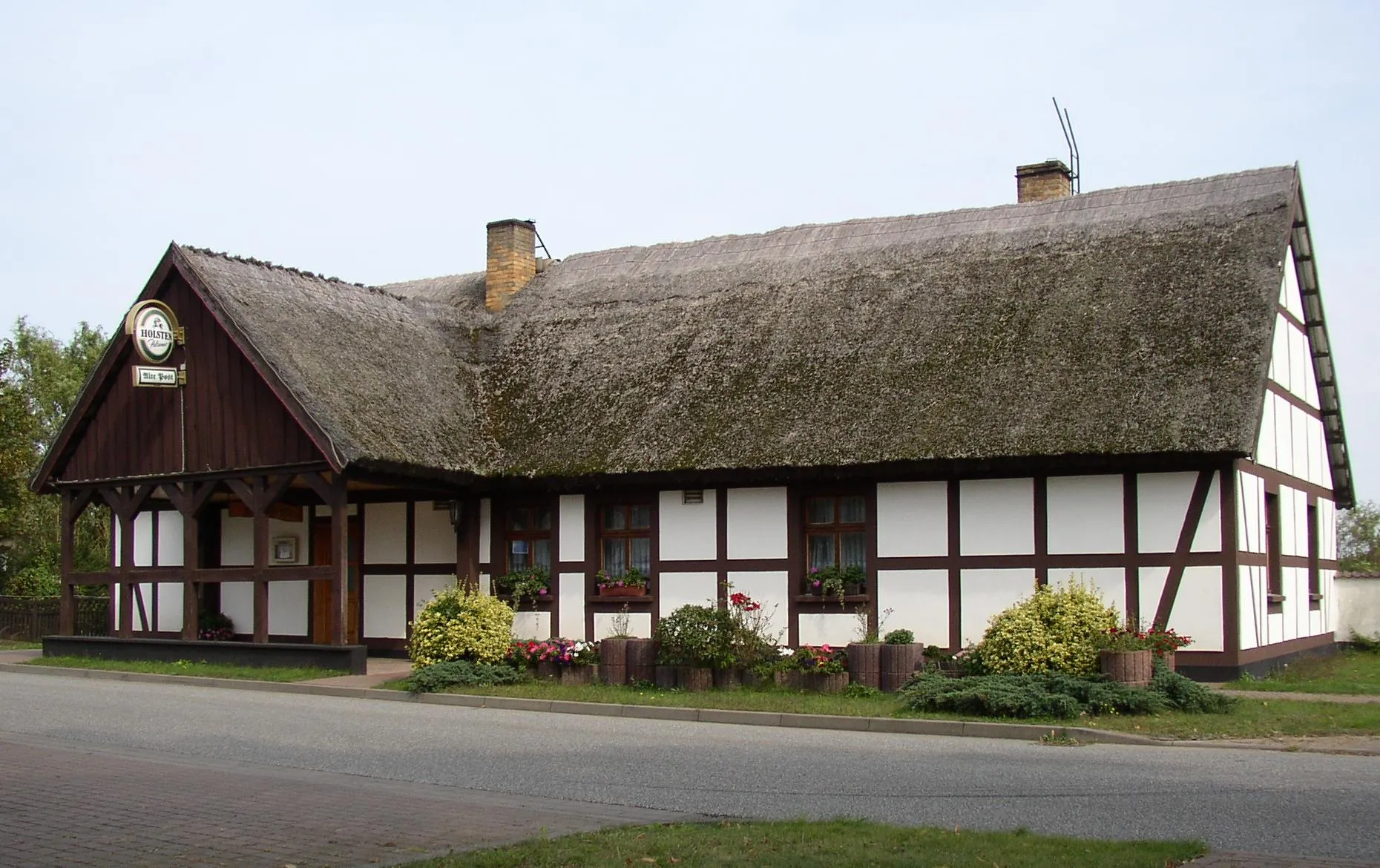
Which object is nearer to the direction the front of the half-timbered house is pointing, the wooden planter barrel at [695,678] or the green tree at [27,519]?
the wooden planter barrel

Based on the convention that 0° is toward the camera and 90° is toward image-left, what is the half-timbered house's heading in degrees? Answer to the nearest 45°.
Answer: approximately 45°

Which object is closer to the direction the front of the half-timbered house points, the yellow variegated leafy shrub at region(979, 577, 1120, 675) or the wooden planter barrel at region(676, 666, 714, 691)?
the wooden planter barrel

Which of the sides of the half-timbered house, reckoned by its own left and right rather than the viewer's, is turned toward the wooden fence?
right

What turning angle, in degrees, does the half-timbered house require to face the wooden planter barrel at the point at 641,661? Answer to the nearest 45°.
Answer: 0° — it already faces it

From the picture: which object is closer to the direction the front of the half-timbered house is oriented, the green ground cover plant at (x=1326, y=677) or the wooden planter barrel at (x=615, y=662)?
the wooden planter barrel

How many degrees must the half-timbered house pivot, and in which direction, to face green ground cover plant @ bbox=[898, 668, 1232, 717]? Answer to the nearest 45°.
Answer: approximately 45° to its left

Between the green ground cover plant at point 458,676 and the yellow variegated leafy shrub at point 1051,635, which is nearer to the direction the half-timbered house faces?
the green ground cover plant

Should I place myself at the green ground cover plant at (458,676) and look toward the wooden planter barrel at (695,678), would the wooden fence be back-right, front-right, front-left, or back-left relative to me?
back-left
